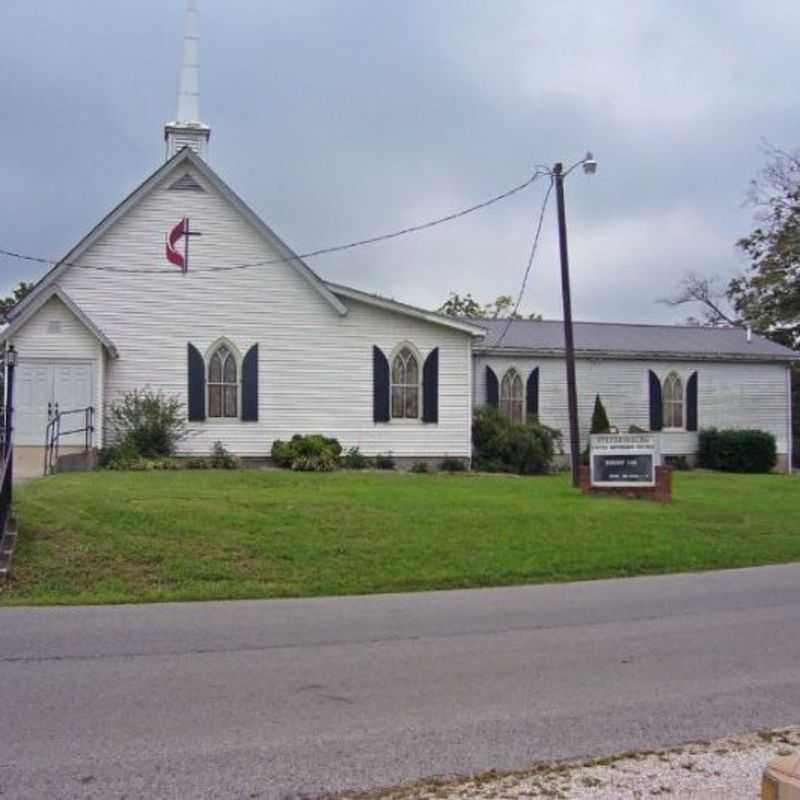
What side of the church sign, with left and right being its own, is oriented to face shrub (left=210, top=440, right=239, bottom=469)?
right

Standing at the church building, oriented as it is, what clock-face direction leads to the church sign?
The church sign is roughly at 10 o'clock from the church building.

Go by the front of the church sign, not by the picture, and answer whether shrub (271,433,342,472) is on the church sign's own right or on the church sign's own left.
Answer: on the church sign's own right

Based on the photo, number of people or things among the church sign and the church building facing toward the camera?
2

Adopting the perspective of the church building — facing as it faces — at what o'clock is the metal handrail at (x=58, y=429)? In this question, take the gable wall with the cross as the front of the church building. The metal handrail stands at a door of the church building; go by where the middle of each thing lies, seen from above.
The metal handrail is roughly at 2 o'clock from the church building.

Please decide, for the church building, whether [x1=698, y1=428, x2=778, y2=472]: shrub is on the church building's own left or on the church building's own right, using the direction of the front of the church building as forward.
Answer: on the church building's own left

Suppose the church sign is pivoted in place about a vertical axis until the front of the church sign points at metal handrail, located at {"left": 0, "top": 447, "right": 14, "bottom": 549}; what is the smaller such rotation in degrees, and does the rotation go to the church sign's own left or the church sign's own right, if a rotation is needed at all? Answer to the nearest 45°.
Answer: approximately 45° to the church sign's own right

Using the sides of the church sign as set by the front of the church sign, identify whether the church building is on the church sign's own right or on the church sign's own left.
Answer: on the church sign's own right
